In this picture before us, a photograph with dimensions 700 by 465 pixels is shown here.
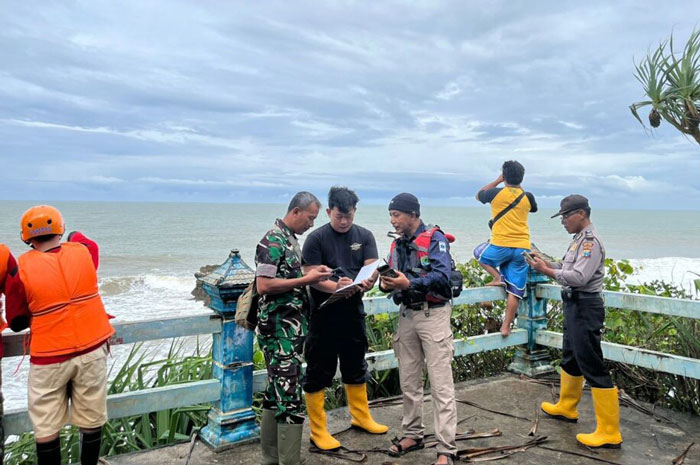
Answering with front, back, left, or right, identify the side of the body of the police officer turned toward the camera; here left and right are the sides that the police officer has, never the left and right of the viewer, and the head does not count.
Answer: left

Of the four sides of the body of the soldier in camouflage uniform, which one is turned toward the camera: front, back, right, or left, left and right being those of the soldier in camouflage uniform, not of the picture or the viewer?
right

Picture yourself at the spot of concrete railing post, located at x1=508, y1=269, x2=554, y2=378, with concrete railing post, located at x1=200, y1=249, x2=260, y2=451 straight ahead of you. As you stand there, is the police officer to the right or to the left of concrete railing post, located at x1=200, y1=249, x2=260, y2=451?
left

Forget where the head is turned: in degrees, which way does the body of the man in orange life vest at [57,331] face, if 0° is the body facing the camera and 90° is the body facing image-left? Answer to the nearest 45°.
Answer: approximately 180°

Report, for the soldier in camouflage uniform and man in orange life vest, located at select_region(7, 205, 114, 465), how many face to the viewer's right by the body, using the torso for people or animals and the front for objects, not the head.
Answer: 1

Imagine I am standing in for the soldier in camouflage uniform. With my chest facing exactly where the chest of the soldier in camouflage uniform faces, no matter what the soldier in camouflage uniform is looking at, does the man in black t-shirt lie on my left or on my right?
on my left

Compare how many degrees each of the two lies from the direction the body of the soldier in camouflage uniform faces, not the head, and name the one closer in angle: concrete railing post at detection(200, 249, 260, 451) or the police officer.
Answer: the police officer

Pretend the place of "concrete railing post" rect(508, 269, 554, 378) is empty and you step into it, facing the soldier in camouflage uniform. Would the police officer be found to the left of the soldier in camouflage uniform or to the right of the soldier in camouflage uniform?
left

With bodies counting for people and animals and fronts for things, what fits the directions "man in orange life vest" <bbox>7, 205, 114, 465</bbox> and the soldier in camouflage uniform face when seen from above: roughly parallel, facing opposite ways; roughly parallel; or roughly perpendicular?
roughly perpendicular
